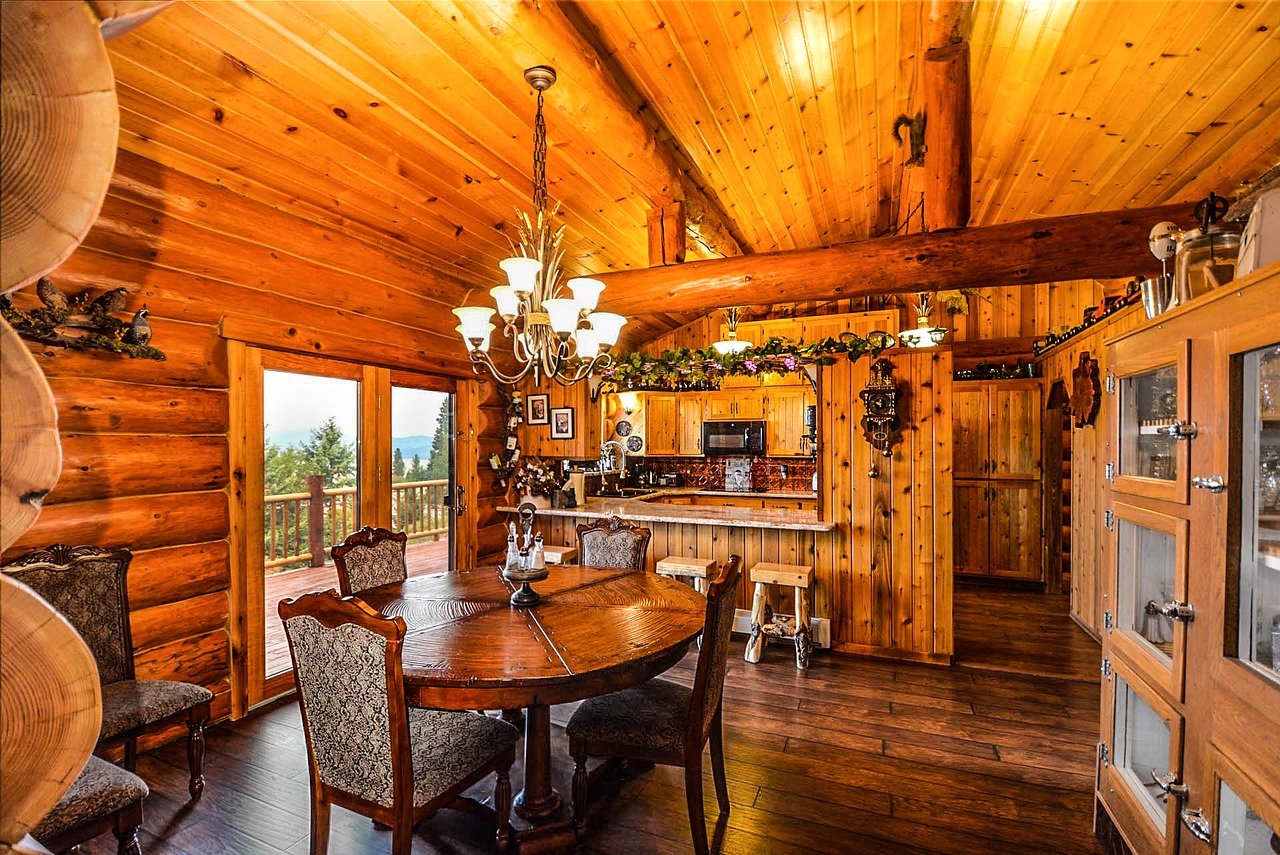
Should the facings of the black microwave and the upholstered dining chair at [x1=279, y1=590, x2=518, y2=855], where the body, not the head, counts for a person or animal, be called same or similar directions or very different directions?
very different directions

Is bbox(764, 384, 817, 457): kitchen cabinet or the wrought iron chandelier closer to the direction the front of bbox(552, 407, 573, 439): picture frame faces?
the wrought iron chandelier

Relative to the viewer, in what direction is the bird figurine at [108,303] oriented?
to the viewer's right

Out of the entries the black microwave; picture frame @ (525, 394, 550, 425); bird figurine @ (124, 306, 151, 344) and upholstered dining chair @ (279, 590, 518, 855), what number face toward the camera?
2

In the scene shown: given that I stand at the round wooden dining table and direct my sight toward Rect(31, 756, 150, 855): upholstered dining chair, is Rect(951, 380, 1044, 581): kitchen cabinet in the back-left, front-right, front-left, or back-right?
back-right

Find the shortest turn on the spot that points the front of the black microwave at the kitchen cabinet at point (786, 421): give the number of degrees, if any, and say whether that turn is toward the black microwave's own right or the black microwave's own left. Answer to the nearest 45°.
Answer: approximately 90° to the black microwave's own left

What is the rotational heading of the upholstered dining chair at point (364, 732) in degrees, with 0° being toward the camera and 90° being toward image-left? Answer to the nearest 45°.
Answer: approximately 225°

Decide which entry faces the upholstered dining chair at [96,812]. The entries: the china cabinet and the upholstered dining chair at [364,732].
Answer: the china cabinet

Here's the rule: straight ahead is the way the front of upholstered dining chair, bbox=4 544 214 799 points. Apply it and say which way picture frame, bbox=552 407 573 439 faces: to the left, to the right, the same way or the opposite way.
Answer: to the right

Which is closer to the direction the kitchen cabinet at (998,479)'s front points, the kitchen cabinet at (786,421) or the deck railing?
the deck railing

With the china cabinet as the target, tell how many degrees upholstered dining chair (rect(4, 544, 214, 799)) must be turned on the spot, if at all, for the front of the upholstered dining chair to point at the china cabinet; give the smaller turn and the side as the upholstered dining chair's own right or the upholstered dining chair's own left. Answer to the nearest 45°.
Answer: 0° — it already faces it

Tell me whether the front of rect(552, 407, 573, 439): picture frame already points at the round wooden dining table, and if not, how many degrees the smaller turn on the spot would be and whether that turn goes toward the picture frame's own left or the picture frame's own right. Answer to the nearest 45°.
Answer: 0° — it already faces it

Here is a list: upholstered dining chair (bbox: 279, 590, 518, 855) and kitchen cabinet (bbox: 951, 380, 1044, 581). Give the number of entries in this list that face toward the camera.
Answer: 1

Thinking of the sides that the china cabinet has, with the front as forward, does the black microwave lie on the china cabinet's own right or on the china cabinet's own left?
on the china cabinet's own right

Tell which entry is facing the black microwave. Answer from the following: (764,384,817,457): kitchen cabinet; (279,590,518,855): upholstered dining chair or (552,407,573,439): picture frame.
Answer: the upholstered dining chair

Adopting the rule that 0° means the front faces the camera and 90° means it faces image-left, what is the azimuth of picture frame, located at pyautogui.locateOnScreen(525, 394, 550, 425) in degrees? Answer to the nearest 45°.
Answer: approximately 0°
